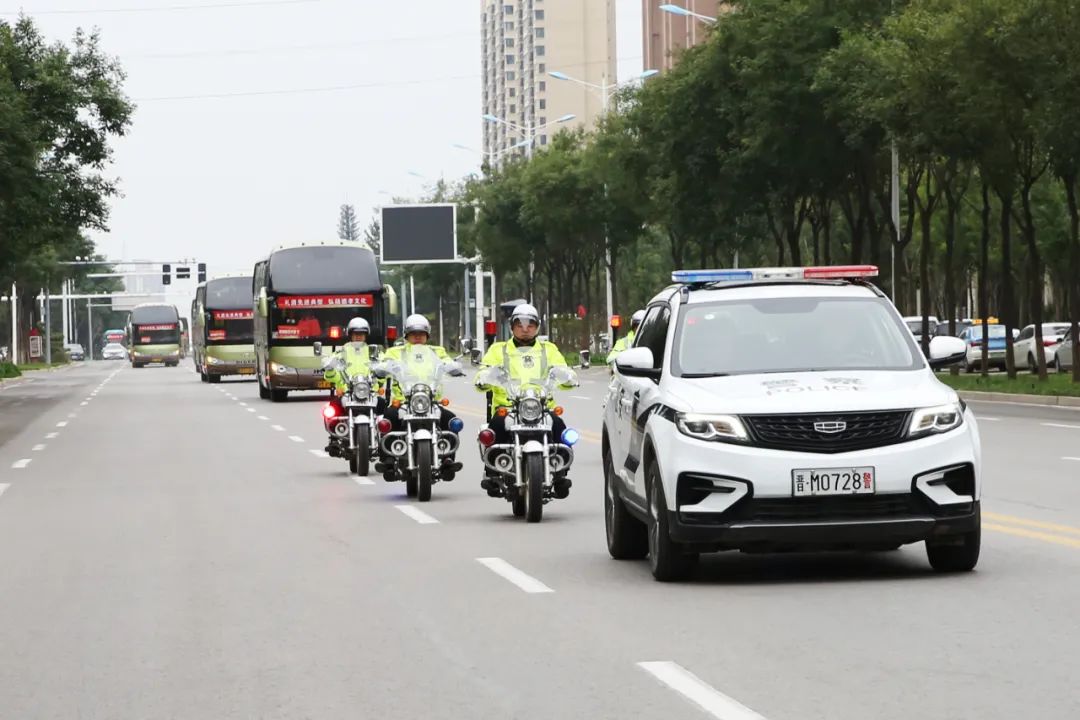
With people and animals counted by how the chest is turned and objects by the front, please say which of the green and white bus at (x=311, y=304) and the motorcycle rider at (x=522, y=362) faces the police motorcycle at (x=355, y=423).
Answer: the green and white bus

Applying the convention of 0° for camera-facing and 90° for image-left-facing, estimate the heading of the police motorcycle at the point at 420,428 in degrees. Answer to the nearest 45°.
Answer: approximately 0°

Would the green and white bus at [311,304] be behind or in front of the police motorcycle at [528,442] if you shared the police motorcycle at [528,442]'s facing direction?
behind

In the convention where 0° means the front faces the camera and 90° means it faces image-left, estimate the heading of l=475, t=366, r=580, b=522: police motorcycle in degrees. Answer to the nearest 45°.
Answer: approximately 0°

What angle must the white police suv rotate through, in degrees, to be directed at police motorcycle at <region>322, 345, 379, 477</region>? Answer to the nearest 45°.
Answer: approximately 135° to its right

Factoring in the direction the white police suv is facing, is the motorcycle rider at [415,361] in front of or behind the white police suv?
behind

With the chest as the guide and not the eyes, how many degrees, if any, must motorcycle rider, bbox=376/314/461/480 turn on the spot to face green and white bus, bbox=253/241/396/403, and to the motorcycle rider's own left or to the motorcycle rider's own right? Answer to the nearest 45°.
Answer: approximately 180°

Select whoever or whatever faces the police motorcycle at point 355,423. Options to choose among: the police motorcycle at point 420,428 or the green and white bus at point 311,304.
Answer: the green and white bus
